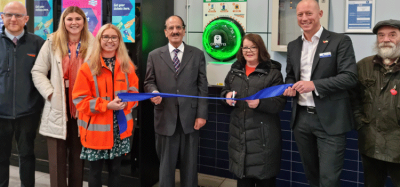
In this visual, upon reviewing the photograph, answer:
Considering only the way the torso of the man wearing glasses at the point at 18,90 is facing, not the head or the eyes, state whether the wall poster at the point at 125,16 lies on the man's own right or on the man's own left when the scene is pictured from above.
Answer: on the man's own left

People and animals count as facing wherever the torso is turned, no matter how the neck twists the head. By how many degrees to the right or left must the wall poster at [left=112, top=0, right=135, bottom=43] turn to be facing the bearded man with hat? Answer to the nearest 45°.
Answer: approximately 45° to its left

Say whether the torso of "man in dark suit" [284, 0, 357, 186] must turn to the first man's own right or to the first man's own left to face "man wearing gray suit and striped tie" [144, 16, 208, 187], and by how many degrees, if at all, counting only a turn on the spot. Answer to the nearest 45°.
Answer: approximately 45° to the first man's own right

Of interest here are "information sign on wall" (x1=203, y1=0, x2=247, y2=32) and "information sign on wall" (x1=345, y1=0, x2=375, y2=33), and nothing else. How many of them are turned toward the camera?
2

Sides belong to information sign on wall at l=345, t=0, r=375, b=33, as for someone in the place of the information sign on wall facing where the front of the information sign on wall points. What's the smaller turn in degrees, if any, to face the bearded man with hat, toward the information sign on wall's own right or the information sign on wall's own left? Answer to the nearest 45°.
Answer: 0° — it already faces them

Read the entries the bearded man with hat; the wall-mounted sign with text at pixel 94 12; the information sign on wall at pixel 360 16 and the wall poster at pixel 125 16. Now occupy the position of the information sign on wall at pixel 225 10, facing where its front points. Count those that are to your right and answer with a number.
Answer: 2

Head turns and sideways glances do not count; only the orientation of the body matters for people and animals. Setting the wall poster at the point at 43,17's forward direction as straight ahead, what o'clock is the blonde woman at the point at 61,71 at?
The blonde woman is roughly at 12 o'clock from the wall poster.

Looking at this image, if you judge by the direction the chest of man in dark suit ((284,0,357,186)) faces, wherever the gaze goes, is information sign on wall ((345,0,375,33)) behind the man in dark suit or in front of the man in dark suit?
behind

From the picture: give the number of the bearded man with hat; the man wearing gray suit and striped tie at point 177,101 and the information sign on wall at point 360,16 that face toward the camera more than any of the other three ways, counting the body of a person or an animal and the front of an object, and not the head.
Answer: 3

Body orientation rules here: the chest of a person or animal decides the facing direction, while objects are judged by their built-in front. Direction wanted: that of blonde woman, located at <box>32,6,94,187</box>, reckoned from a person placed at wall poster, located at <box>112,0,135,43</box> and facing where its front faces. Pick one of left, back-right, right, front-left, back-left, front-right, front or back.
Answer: front-right

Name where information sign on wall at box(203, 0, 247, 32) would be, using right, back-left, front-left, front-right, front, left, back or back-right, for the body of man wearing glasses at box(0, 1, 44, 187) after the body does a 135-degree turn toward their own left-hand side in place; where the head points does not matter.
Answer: front-right
